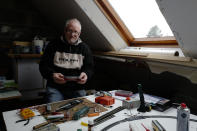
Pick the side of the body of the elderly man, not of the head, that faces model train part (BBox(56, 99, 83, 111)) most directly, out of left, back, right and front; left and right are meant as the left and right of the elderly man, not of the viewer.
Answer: front

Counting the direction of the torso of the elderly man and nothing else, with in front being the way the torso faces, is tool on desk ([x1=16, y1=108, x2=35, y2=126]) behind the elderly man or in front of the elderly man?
in front

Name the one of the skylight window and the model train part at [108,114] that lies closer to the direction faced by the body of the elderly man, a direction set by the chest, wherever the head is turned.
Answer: the model train part

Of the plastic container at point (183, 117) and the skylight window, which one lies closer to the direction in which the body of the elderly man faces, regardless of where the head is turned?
the plastic container

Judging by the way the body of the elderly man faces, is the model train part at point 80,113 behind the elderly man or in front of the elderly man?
in front

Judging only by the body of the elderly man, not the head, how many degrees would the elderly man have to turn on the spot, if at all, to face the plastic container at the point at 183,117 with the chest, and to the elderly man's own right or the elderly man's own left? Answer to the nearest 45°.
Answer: approximately 45° to the elderly man's own left

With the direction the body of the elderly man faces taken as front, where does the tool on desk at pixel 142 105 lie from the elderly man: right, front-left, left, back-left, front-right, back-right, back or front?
front-left

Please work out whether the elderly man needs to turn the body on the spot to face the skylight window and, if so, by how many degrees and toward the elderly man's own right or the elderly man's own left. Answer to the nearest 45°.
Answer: approximately 90° to the elderly man's own left

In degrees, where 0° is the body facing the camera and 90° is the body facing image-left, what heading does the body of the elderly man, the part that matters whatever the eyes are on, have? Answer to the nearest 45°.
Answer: approximately 0°
